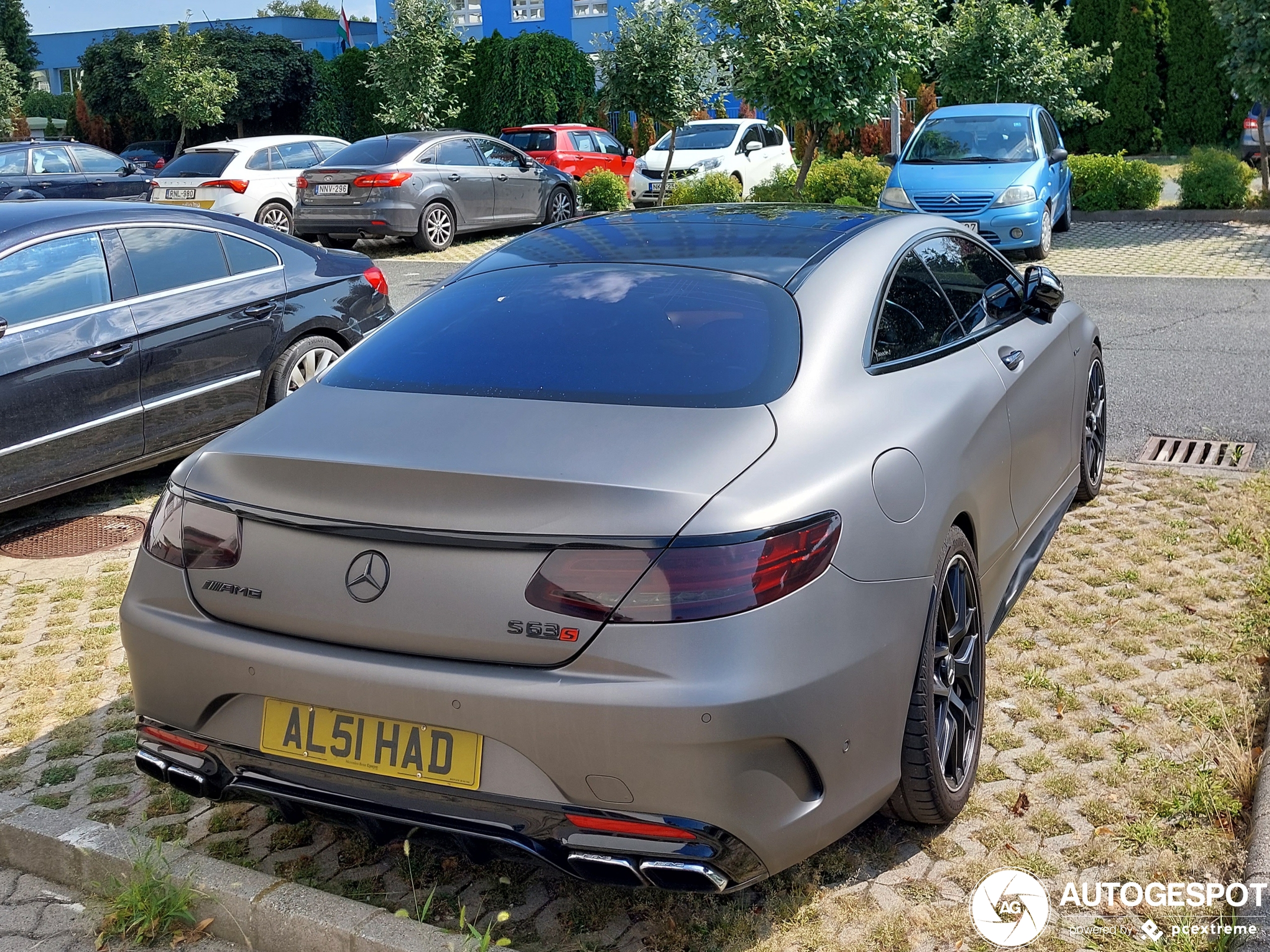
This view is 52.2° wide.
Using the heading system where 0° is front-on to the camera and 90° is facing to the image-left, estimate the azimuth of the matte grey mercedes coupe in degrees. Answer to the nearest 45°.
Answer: approximately 225°

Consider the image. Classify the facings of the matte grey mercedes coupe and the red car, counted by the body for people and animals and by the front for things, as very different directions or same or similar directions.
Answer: same or similar directions

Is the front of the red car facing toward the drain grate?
no

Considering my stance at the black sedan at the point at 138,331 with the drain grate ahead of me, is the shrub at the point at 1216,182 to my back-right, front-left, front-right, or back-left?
front-left

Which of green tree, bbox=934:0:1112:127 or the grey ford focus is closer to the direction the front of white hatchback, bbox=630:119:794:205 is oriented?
the grey ford focus

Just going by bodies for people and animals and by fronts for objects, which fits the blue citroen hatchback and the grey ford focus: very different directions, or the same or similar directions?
very different directions

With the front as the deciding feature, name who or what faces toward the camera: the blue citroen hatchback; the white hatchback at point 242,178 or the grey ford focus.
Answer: the blue citroen hatchback

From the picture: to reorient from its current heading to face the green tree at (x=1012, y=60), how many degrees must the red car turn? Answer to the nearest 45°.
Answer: approximately 90° to its right

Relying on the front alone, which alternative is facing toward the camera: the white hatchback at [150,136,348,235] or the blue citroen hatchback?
the blue citroen hatchback

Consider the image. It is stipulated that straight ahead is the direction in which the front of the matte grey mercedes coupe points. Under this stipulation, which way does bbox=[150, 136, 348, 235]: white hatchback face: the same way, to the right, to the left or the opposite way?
the same way

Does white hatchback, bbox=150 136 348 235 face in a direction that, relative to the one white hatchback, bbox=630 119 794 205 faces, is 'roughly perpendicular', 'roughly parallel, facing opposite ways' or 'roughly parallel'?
roughly parallel, facing opposite ways

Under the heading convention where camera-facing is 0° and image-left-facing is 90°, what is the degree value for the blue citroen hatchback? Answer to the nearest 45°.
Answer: approximately 0°

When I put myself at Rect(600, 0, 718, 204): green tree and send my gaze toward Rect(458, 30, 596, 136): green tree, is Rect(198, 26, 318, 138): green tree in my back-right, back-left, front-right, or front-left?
front-left

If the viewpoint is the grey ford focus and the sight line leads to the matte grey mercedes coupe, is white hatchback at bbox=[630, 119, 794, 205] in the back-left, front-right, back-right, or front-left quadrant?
back-left

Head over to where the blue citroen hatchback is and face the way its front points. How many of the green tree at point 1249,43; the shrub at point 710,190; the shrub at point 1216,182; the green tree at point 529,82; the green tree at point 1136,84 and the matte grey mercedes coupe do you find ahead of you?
1

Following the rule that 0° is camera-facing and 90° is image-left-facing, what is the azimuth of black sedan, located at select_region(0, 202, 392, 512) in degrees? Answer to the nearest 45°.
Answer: approximately 45°

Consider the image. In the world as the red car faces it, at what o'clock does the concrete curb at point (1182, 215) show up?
The concrete curb is roughly at 3 o'clock from the red car.

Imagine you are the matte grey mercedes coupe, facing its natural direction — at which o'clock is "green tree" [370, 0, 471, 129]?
The green tree is roughly at 10 o'clock from the matte grey mercedes coupe.

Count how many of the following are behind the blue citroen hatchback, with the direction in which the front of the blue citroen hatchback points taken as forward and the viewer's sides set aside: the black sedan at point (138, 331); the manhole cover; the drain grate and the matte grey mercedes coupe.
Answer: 0

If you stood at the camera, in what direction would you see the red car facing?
facing away from the viewer and to the right of the viewer

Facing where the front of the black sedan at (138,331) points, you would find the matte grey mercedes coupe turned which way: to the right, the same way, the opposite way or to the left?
the opposite way
